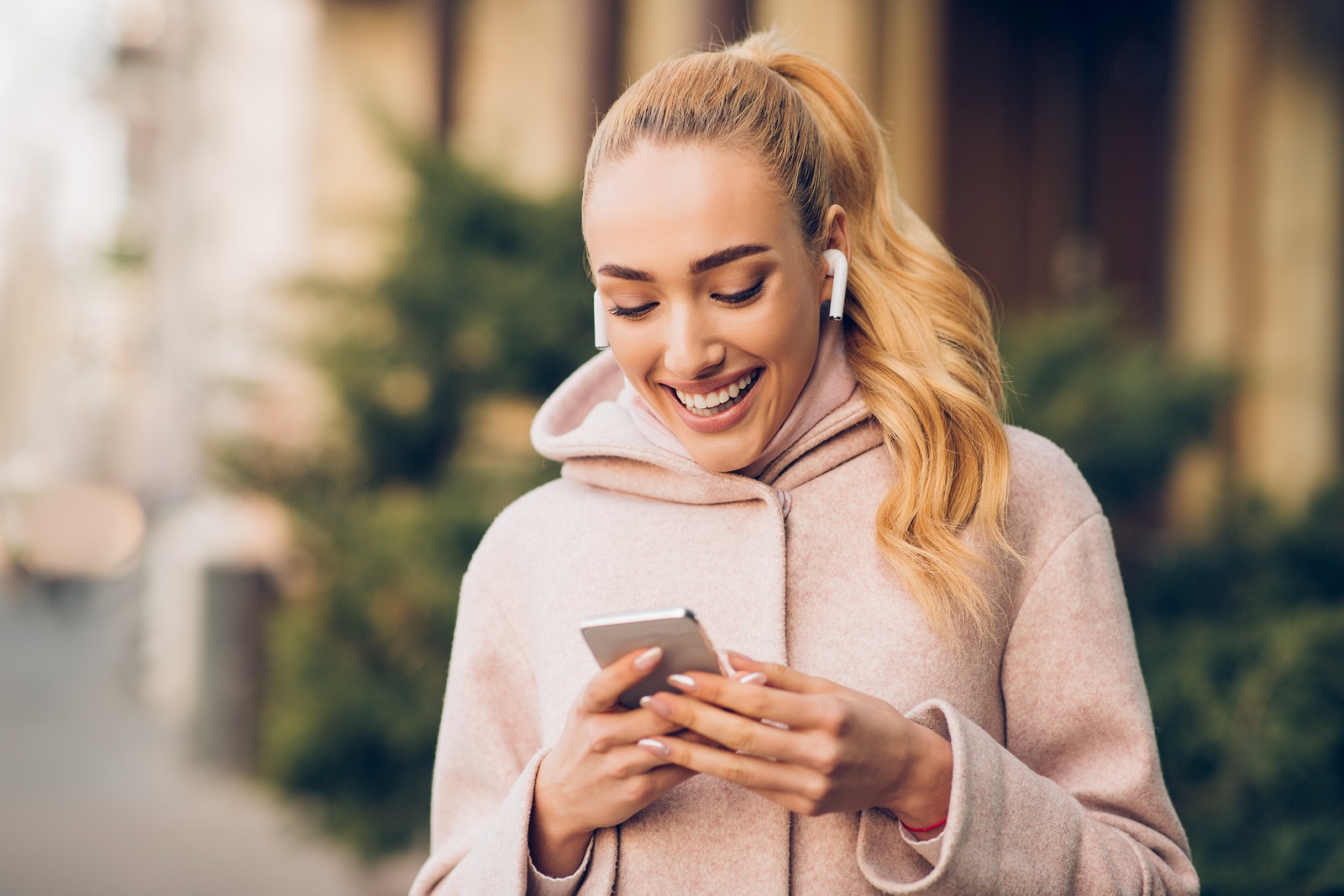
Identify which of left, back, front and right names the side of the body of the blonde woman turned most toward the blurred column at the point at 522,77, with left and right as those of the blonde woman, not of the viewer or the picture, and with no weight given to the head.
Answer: back

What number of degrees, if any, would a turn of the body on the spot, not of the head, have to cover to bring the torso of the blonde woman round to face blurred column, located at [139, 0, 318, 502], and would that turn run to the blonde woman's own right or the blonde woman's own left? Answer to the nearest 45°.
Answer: approximately 135° to the blonde woman's own right

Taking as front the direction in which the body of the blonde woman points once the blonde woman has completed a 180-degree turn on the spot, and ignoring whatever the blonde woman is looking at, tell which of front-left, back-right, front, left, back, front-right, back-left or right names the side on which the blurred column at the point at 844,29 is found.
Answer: front

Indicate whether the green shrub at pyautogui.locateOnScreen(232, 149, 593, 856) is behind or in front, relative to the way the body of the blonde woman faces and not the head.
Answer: behind

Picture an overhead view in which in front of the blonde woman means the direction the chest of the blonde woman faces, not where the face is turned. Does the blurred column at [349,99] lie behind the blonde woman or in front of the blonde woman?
behind

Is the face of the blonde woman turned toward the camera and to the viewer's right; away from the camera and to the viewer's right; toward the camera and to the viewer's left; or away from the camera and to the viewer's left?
toward the camera and to the viewer's left

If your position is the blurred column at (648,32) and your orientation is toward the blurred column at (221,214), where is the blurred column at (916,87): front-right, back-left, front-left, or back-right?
back-right

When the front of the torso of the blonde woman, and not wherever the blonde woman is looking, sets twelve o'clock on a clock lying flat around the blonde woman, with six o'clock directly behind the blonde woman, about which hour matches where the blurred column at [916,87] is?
The blurred column is roughly at 6 o'clock from the blonde woman.

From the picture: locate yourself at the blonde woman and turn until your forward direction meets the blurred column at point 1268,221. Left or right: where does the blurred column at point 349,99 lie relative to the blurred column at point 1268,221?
left

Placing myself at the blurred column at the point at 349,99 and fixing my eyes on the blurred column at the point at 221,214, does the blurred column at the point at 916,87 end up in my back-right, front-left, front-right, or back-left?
back-right

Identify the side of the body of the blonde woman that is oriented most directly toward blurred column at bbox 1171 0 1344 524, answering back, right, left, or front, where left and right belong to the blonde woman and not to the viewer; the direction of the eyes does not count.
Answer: back

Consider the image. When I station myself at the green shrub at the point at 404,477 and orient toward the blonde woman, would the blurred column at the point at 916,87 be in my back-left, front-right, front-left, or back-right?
back-left

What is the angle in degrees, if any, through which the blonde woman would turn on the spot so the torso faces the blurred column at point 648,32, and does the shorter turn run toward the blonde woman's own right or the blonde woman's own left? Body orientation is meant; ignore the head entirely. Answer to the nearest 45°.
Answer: approximately 180°

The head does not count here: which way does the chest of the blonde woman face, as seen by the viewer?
toward the camera
